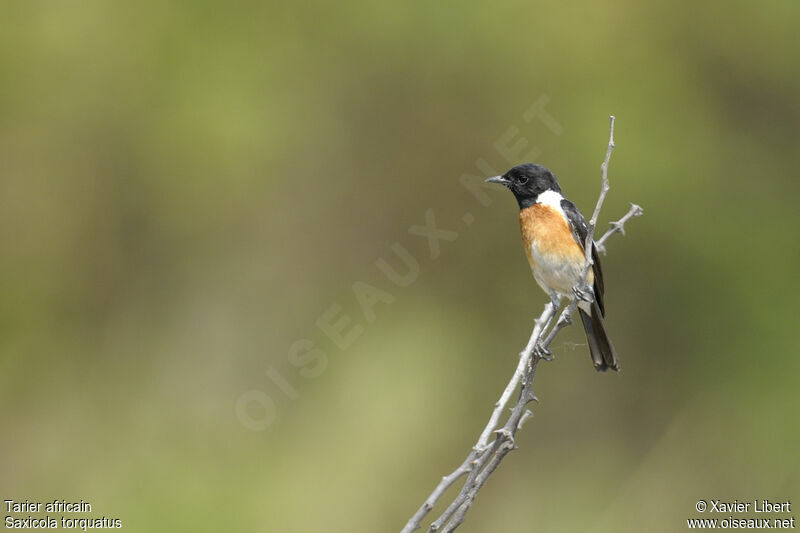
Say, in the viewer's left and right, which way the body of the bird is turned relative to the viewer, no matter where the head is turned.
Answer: facing the viewer and to the left of the viewer
